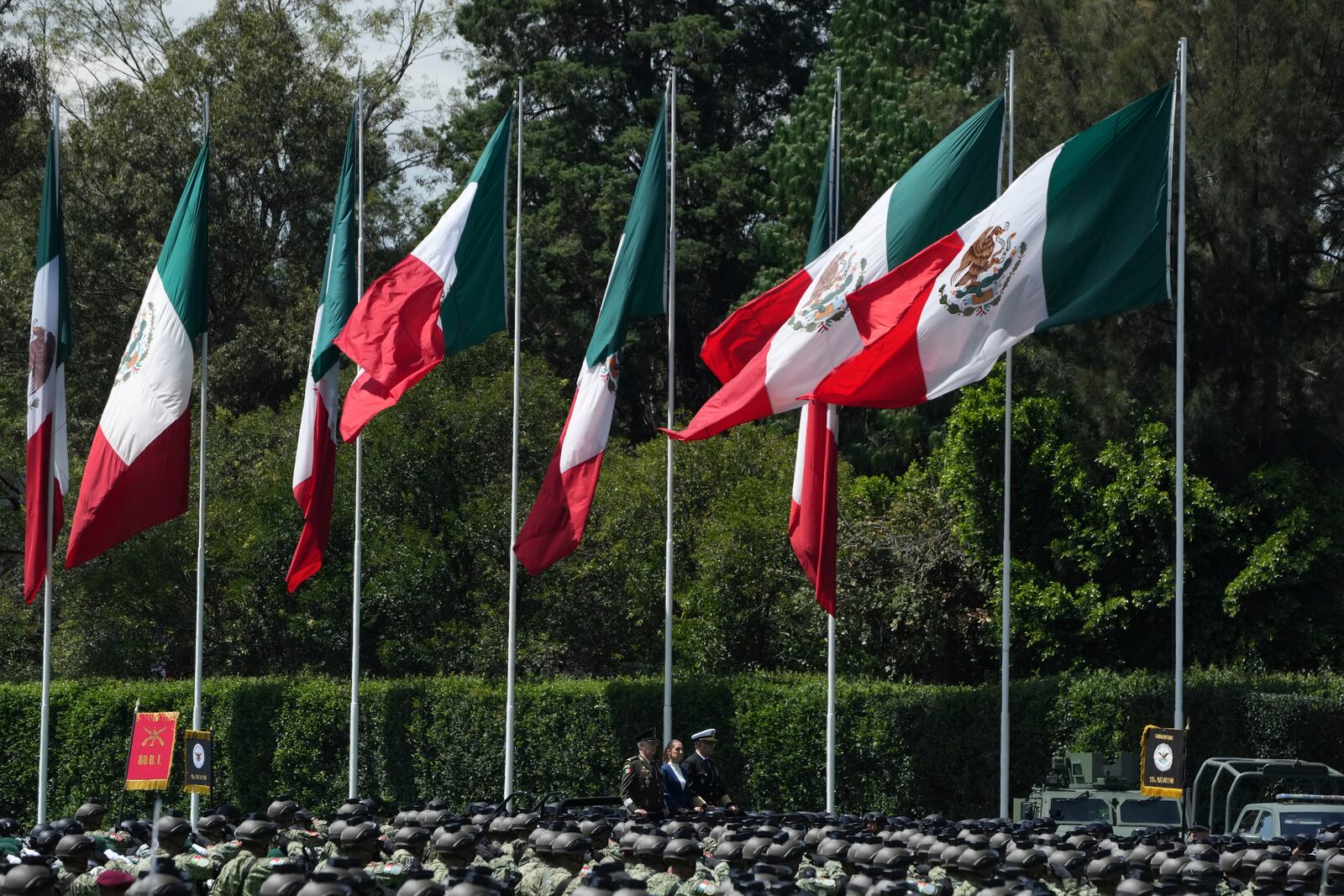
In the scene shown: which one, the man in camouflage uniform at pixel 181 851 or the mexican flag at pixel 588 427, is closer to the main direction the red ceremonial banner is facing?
the man in camouflage uniform

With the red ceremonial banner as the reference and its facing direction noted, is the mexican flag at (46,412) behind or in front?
behind

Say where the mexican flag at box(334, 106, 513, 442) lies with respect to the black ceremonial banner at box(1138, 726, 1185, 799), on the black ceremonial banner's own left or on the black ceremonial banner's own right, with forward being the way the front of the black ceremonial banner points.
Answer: on the black ceremonial banner's own right

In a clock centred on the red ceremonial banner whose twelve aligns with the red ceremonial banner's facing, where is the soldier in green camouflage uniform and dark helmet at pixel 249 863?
The soldier in green camouflage uniform and dark helmet is roughly at 12 o'clock from the red ceremonial banner.

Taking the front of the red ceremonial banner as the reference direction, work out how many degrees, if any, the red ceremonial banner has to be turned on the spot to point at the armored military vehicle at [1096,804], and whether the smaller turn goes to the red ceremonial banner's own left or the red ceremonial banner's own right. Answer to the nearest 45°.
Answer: approximately 45° to the red ceremonial banner's own left

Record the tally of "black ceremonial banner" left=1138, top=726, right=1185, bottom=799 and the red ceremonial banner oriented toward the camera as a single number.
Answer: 2

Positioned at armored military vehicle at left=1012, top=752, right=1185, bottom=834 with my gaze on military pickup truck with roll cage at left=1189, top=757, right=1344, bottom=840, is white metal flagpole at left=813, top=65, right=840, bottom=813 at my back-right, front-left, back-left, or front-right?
back-left

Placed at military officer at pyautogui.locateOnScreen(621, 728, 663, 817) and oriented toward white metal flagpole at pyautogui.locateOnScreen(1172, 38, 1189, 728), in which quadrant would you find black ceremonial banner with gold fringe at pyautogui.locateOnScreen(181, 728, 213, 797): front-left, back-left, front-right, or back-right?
back-left

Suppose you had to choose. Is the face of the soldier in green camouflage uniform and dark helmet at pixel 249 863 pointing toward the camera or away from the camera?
away from the camera

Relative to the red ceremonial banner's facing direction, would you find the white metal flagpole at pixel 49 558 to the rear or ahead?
to the rear

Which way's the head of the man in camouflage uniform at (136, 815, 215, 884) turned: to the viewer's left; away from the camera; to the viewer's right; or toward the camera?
away from the camera

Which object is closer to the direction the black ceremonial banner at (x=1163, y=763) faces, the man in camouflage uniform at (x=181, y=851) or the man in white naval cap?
the man in camouflage uniform

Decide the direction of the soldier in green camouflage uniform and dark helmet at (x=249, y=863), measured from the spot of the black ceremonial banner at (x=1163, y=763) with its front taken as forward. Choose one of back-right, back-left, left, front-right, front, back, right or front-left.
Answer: front-right
